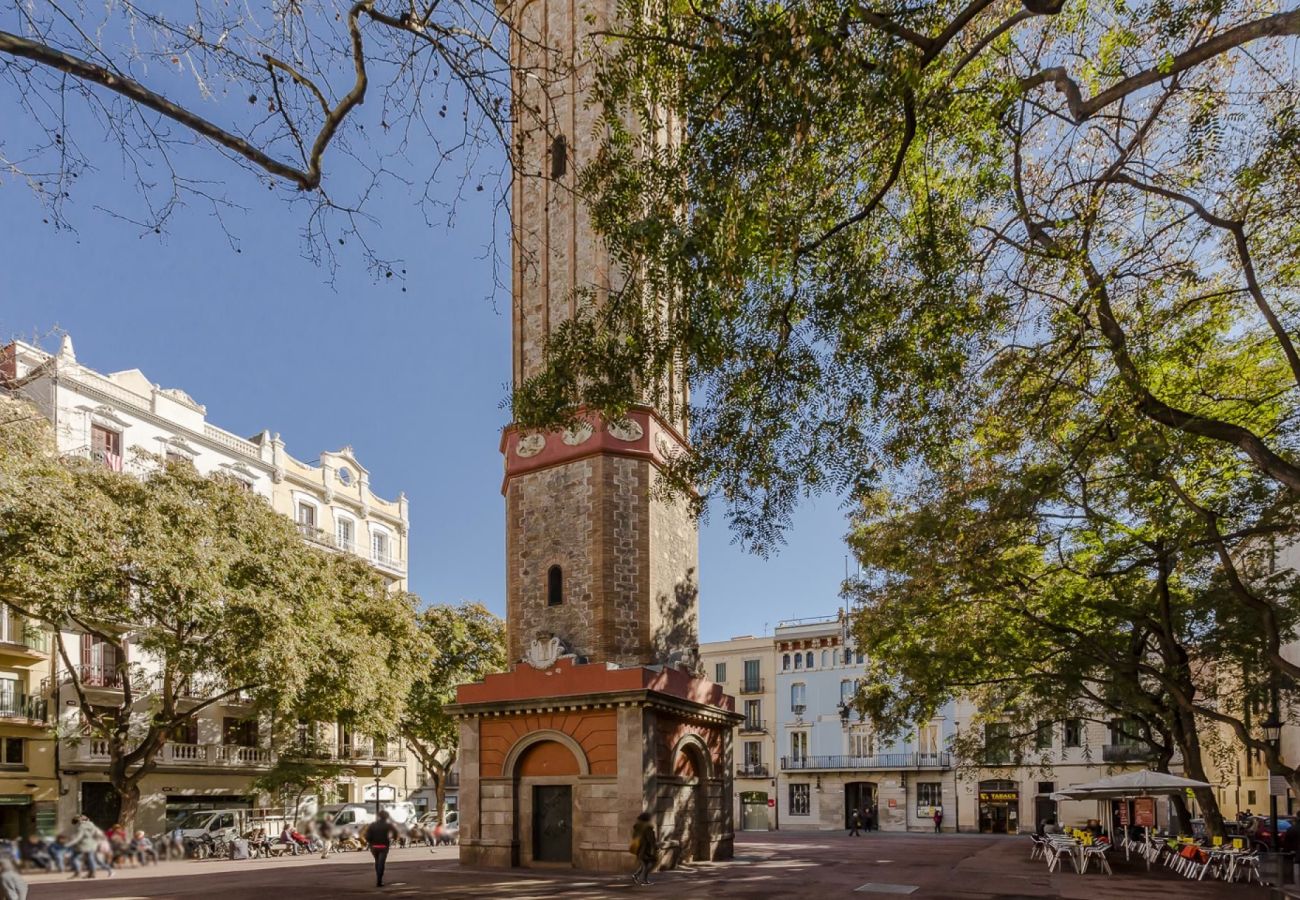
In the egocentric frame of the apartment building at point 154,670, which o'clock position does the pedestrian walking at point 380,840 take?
The pedestrian walking is roughly at 1 o'clock from the apartment building.

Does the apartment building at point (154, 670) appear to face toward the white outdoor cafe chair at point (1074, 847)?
yes

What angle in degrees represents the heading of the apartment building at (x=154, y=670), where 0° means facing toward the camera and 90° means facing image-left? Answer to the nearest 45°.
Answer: approximately 315°

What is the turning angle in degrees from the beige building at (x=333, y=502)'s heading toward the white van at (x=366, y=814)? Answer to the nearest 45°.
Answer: approximately 45° to its right

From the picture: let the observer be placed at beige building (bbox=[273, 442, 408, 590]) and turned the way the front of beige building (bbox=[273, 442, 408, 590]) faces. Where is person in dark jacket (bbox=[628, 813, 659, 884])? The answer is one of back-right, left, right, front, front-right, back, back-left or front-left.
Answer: front-right

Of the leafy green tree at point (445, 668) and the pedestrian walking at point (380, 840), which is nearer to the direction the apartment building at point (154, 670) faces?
the pedestrian walking

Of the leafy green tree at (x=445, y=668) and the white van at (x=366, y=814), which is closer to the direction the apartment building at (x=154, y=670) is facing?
the white van

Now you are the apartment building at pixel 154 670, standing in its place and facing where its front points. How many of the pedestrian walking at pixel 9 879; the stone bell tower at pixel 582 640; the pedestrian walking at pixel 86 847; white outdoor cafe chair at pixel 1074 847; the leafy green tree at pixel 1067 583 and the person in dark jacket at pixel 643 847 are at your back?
0

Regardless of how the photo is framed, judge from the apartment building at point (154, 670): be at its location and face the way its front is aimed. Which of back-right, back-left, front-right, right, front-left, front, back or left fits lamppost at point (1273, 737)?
front

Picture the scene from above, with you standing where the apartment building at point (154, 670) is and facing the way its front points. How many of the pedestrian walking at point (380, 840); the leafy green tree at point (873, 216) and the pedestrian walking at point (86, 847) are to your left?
0

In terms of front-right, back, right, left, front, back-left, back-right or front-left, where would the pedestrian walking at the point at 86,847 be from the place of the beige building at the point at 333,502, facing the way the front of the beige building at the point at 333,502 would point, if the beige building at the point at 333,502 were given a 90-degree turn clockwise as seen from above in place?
front-left

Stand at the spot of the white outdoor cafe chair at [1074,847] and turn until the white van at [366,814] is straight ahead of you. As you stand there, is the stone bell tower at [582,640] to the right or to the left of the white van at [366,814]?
left

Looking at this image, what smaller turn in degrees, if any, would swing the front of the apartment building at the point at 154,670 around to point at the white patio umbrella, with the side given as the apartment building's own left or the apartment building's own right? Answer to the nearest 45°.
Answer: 0° — it already faces it

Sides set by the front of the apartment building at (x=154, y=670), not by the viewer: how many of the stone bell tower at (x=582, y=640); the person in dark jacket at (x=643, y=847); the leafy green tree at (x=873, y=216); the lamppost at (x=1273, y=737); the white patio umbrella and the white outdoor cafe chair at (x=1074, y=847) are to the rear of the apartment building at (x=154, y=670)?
0

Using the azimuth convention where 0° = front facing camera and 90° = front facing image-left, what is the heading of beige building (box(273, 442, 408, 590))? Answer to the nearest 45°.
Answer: approximately 315°

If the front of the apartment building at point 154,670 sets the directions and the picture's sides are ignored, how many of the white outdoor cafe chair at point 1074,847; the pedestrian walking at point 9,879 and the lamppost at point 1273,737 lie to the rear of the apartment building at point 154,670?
0

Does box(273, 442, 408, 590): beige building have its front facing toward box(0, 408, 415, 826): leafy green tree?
no
